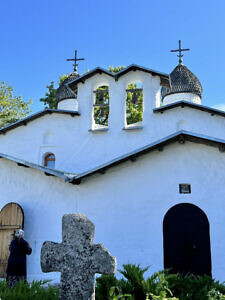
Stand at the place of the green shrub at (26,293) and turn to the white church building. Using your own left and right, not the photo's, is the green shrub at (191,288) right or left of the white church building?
right

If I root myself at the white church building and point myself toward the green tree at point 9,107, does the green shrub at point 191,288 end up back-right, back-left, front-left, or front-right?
back-left

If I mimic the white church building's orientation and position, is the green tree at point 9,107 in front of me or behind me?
behind

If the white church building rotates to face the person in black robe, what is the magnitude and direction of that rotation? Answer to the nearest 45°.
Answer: approximately 45° to its right

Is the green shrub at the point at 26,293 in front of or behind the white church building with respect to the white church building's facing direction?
in front

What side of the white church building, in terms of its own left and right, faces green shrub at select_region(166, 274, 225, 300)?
front

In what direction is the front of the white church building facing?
toward the camera

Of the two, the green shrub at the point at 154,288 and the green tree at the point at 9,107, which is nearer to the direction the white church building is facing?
the green shrub

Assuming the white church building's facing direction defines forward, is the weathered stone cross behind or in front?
in front

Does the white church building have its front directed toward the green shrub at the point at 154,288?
yes
